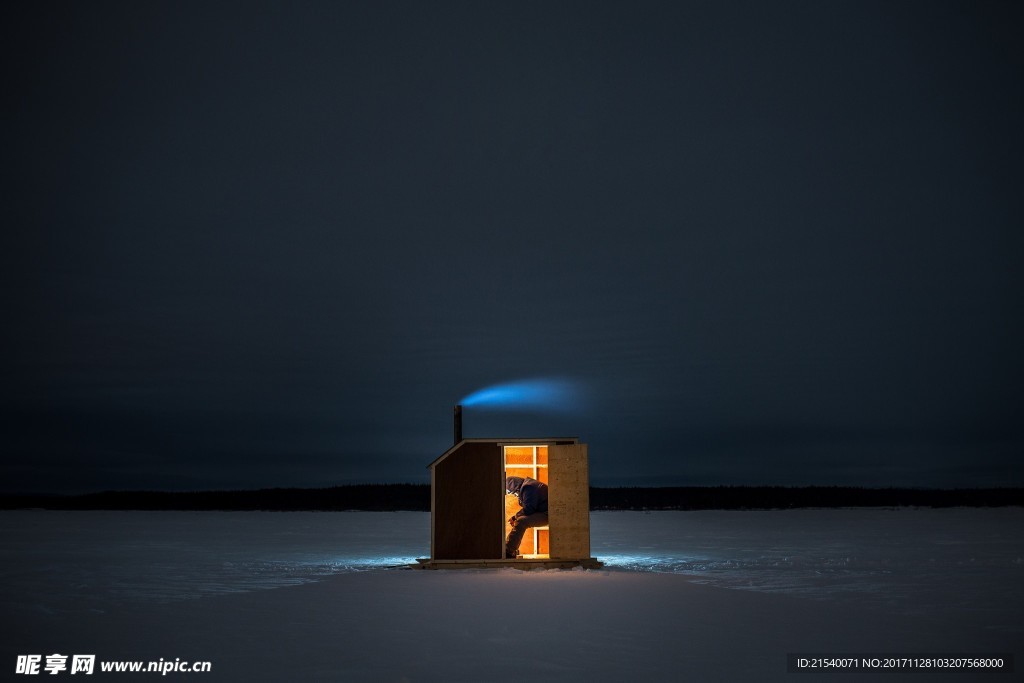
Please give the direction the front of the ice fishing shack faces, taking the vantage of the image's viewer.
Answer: facing the viewer

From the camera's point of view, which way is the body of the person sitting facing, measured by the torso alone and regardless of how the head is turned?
to the viewer's left
